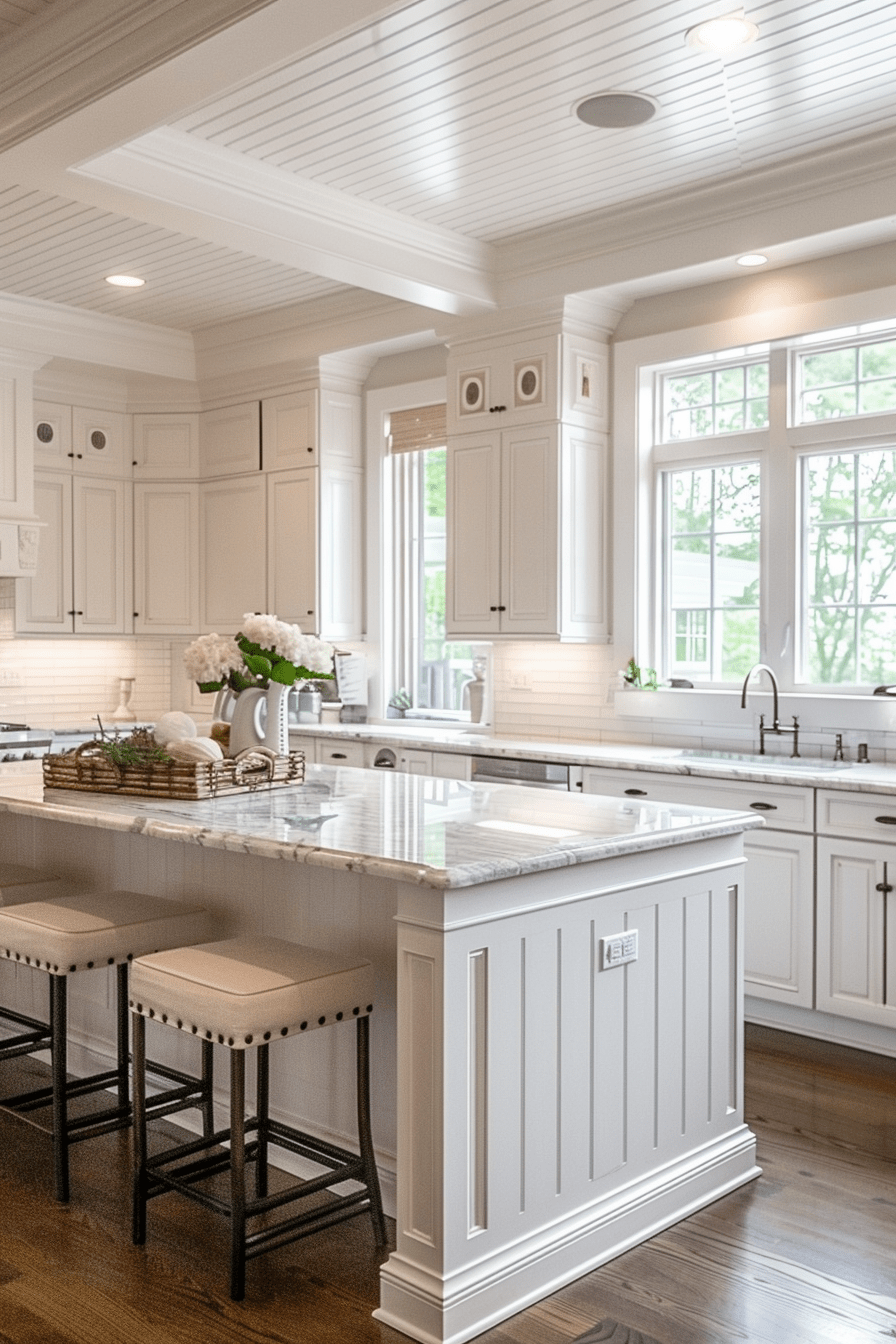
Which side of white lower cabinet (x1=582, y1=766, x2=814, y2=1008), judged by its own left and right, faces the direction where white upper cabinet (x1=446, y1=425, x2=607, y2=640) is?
right

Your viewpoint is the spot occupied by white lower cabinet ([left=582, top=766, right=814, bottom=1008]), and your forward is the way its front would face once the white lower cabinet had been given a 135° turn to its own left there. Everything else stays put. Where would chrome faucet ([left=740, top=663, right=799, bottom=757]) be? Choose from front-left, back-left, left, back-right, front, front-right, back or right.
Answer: left

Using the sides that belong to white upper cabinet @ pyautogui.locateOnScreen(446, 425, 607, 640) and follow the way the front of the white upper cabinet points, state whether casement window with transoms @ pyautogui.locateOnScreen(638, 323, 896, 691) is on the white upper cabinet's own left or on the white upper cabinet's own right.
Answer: on the white upper cabinet's own left

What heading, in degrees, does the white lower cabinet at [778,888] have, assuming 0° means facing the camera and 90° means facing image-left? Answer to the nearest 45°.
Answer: approximately 45°

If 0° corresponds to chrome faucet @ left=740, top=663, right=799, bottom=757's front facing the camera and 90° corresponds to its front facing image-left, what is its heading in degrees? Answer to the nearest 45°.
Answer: approximately 45°

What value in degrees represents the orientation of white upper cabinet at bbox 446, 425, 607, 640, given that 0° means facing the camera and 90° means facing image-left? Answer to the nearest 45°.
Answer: approximately 45°

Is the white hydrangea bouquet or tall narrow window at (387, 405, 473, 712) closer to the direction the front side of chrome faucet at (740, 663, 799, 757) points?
the white hydrangea bouquet
